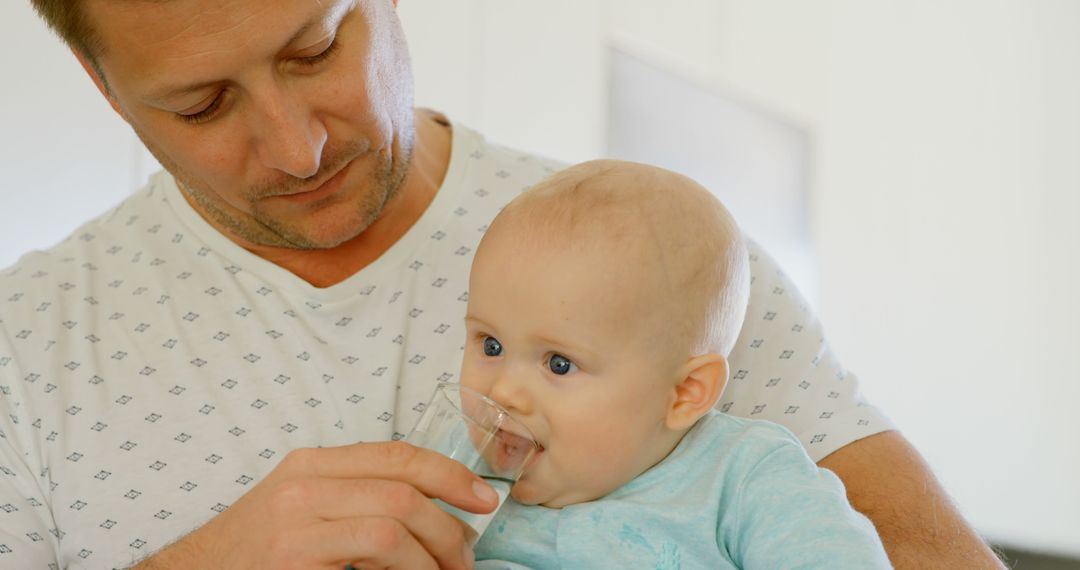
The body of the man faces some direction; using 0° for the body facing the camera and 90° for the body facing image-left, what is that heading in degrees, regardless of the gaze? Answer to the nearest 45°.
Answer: approximately 0°

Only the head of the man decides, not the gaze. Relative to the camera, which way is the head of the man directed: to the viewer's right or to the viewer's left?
to the viewer's right

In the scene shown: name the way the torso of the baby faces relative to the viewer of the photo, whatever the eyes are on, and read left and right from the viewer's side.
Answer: facing the viewer and to the left of the viewer

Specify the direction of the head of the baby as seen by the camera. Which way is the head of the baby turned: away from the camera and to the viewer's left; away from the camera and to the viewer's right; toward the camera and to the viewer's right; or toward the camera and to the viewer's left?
toward the camera and to the viewer's left
